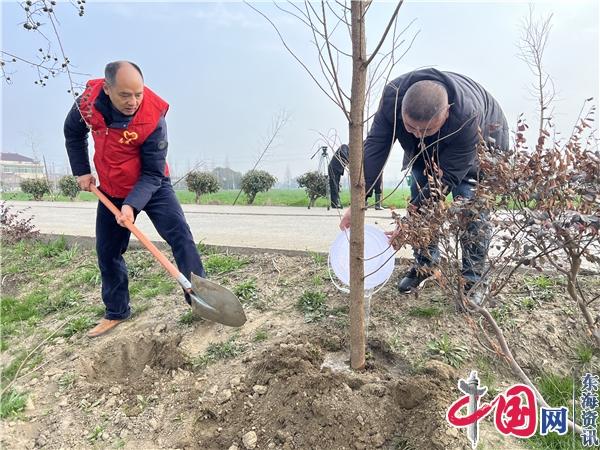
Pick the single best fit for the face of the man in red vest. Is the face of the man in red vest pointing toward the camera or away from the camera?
toward the camera

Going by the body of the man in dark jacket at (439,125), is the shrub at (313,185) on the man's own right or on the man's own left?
on the man's own right

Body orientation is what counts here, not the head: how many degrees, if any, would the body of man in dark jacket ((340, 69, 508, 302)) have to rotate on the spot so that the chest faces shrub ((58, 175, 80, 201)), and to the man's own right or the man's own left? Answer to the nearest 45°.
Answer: approximately 90° to the man's own right

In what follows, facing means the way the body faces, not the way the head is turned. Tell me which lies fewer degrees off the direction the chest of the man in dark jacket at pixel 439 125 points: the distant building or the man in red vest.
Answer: the man in red vest

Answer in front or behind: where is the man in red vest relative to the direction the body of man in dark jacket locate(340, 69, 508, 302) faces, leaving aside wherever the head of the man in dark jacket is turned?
in front

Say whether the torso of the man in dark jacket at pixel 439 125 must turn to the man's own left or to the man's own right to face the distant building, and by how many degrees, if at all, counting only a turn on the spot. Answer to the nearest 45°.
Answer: approximately 90° to the man's own right

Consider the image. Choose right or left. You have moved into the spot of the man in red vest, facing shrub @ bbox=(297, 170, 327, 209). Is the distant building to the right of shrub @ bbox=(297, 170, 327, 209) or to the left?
left

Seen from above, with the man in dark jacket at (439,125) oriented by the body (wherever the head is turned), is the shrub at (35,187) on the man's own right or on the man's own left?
on the man's own right

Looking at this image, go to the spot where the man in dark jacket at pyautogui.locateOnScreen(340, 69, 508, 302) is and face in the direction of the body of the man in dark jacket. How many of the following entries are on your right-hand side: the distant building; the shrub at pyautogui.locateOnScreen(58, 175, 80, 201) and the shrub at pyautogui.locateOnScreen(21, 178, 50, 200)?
3

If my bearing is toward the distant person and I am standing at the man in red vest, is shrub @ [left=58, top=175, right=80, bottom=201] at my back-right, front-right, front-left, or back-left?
front-left

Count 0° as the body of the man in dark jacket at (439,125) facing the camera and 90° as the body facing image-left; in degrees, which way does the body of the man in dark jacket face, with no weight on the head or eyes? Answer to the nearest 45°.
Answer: approximately 45°
